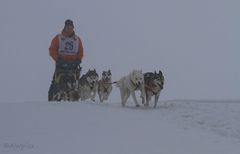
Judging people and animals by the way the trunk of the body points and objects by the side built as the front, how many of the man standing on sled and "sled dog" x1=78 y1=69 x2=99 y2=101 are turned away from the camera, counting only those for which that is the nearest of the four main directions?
0

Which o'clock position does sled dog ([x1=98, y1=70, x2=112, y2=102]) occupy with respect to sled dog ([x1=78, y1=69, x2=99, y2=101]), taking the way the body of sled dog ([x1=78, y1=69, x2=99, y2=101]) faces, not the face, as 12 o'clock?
sled dog ([x1=98, y1=70, x2=112, y2=102]) is roughly at 11 o'clock from sled dog ([x1=78, y1=69, x2=99, y2=101]).

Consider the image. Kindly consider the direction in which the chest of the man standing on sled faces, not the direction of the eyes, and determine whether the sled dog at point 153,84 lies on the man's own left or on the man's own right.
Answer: on the man's own left

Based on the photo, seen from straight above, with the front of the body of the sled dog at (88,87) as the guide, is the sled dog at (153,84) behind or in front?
in front
